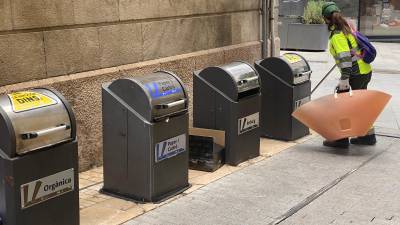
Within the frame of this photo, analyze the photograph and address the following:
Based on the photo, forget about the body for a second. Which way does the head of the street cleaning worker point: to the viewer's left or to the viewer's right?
to the viewer's left

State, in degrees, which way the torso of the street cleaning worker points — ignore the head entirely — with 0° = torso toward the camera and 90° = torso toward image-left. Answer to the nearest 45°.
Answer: approximately 90°

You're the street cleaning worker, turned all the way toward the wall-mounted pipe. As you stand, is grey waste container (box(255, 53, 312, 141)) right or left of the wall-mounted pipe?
left

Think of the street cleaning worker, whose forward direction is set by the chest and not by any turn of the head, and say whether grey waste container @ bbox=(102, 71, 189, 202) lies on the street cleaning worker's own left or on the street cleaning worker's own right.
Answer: on the street cleaning worker's own left

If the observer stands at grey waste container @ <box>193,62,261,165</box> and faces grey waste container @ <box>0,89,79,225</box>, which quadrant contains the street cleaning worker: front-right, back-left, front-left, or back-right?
back-left

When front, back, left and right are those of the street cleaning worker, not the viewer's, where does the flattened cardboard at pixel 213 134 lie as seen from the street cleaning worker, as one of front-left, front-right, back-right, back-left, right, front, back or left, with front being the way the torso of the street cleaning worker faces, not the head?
front-left

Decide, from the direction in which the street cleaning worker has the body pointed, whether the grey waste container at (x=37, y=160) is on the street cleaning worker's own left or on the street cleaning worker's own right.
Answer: on the street cleaning worker's own left
